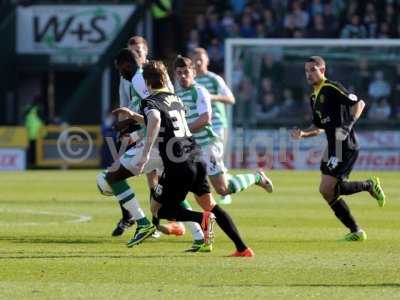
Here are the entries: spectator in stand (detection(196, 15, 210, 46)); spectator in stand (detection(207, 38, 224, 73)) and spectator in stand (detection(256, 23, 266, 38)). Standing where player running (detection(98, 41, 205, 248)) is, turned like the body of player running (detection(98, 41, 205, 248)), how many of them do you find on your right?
3

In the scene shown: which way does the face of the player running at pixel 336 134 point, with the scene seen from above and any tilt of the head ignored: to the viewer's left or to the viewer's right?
to the viewer's left

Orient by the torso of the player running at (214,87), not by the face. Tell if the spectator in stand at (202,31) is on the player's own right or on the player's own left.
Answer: on the player's own right

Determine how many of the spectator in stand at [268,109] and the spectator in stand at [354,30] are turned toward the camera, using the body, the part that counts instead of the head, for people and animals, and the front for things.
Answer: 2

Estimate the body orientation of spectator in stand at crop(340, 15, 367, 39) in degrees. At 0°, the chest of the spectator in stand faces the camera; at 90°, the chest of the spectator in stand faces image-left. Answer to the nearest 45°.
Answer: approximately 0°
